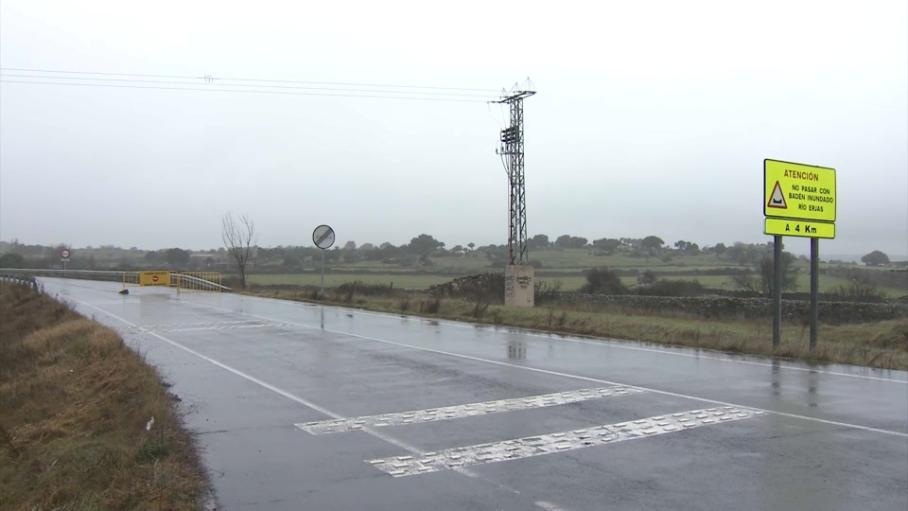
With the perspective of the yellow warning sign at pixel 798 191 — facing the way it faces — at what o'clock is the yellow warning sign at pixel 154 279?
the yellow warning sign at pixel 154 279 is roughly at 5 o'clock from the yellow warning sign at pixel 798 191.

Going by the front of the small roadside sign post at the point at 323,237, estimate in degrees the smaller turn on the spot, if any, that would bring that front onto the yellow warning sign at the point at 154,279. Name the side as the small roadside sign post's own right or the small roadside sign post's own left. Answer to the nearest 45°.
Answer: approximately 135° to the small roadside sign post's own right

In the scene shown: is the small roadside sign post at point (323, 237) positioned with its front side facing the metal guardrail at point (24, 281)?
no

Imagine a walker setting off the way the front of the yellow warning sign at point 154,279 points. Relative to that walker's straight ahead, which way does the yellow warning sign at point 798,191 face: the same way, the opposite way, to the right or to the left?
the same way

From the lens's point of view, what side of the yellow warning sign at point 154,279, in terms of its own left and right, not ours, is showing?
front

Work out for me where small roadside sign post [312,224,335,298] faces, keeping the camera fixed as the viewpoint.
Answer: facing the viewer

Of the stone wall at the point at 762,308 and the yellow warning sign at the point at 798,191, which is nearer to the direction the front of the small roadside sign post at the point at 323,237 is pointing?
the yellow warning sign

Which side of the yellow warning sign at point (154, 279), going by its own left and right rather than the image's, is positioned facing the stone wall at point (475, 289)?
left

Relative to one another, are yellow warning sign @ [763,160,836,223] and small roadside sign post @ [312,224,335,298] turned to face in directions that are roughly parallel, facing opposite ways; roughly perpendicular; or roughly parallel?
roughly parallel

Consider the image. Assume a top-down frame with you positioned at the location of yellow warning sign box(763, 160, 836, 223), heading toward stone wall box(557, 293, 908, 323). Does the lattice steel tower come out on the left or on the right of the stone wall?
left

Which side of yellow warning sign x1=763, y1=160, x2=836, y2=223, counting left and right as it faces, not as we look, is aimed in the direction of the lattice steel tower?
back

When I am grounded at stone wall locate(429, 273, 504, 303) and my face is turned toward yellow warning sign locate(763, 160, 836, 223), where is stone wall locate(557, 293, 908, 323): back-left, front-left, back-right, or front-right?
front-left
